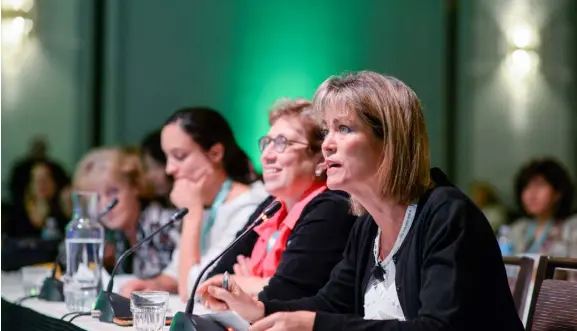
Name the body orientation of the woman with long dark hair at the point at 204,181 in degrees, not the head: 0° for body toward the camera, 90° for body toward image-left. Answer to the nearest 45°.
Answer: approximately 45°

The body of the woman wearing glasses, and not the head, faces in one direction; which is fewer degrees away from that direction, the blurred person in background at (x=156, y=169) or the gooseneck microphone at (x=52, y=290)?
the gooseneck microphone

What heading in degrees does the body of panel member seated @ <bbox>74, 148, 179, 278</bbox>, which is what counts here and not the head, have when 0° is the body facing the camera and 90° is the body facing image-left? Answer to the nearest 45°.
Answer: approximately 45°

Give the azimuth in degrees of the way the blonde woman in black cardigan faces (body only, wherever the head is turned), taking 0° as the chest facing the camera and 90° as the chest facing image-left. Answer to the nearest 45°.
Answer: approximately 45°

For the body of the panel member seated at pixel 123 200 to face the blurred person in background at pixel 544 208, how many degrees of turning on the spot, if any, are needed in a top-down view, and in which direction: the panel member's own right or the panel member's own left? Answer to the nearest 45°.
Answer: approximately 135° to the panel member's own left

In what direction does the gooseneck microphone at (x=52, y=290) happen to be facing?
to the viewer's right

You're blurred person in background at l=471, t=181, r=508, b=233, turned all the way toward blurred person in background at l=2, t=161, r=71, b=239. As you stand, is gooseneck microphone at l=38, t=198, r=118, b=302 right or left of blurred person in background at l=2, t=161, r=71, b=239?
left

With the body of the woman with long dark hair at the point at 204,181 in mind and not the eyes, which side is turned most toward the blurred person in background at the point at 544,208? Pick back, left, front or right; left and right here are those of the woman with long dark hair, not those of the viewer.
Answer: back
